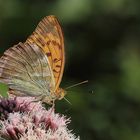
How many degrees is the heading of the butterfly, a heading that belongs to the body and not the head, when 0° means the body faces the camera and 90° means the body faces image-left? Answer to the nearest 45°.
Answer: approximately 270°

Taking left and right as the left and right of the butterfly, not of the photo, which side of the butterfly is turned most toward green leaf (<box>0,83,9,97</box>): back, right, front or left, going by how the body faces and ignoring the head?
back
